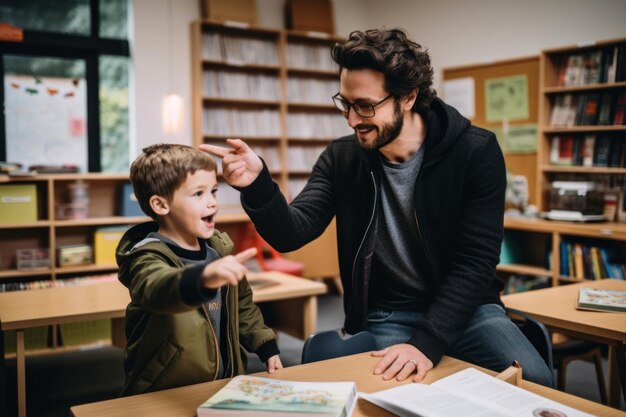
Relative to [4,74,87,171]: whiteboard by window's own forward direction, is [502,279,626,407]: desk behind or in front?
in front

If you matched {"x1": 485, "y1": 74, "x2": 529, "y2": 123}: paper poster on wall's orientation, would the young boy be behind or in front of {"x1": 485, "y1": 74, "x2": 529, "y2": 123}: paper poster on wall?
in front

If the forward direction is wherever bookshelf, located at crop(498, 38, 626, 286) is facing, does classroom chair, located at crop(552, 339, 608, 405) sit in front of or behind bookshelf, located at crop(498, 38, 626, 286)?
in front

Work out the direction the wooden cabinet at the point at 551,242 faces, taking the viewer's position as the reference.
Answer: facing the viewer and to the left of the viewer

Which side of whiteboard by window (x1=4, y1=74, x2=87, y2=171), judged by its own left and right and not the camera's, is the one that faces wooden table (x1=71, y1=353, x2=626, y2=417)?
front

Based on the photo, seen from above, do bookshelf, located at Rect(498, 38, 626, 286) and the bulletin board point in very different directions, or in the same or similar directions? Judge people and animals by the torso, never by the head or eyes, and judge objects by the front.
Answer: same or similar directions

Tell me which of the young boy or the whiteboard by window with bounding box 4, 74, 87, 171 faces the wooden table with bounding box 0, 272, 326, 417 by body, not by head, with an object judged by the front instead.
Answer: the whiteboard by window

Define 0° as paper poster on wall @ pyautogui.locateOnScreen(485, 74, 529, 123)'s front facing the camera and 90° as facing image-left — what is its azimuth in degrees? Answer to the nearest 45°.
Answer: approximately 0°

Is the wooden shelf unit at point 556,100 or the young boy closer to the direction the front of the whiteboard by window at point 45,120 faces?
the young boy

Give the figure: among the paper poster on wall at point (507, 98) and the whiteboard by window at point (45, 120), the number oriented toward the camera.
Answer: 2

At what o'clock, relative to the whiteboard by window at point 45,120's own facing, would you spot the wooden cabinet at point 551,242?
The wooden cabinet is roughly at 10 o'clock from the whiteboard by window.

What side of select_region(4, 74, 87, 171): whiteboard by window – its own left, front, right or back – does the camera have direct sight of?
front

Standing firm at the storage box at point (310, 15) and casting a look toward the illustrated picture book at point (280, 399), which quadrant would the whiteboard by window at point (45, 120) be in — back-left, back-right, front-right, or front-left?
front-right

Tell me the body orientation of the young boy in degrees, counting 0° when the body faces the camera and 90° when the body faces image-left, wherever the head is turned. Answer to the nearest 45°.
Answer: approximately 315°

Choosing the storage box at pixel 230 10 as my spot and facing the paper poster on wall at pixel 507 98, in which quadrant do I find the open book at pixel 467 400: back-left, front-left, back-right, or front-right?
front-right

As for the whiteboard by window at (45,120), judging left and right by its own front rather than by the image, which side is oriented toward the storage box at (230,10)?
left

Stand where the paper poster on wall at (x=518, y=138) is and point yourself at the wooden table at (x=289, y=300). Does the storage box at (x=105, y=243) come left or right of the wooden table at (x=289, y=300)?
right

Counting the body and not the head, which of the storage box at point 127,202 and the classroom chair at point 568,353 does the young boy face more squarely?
the classroom chair

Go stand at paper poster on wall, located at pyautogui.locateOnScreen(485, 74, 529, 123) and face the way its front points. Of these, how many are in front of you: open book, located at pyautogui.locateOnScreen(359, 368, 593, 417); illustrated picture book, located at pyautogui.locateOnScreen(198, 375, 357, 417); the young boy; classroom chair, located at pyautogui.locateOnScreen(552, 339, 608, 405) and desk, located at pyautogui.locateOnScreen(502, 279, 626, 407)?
5

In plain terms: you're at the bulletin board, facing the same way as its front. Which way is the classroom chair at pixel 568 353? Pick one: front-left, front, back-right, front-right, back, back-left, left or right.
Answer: front-left
